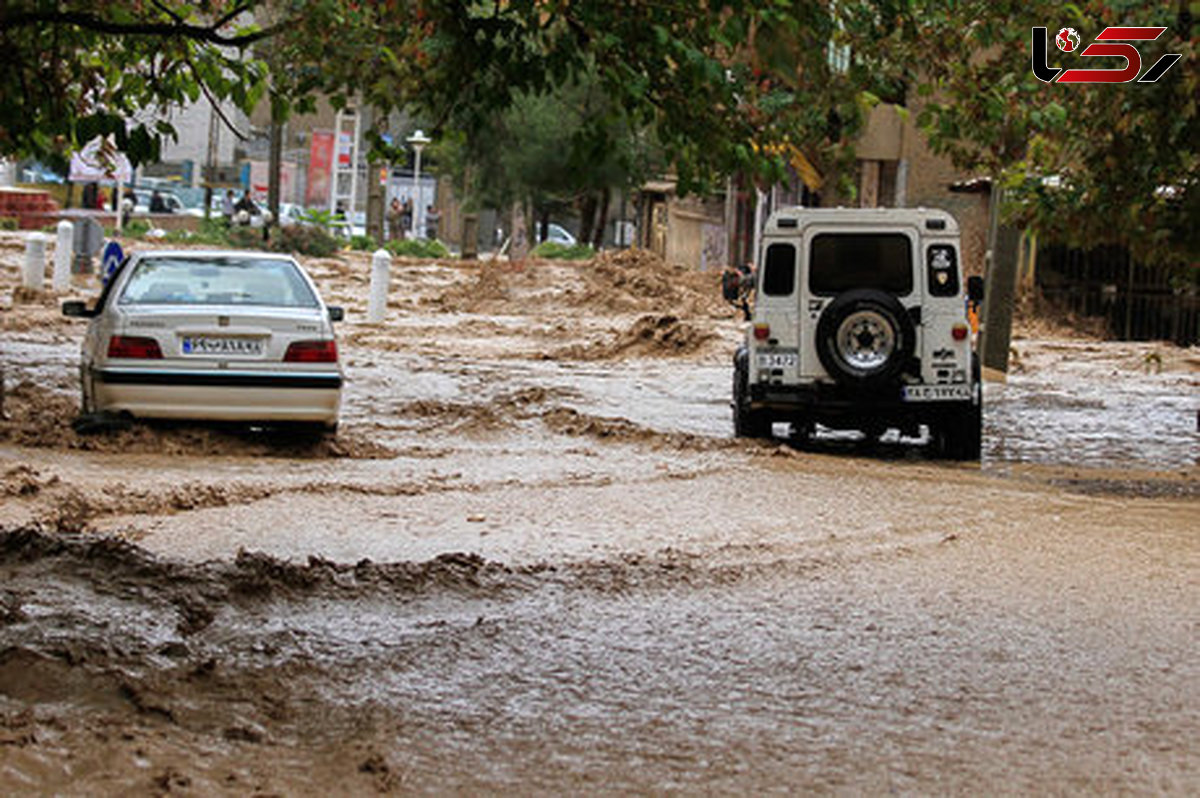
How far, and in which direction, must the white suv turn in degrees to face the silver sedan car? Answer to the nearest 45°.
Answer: approximately 135° to its left

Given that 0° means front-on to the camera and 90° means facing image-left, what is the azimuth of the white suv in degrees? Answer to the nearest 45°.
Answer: approximately 180°

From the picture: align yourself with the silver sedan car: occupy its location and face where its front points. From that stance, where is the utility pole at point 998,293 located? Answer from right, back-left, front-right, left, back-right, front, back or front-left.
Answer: front-right

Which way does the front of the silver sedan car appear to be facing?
away from the camera

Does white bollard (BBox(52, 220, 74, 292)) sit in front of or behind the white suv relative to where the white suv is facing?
in front

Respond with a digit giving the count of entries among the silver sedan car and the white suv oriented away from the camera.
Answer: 2

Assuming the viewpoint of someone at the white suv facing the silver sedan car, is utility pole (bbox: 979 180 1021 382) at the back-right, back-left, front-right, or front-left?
back-right

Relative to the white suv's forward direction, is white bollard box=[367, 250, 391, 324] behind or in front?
in front
